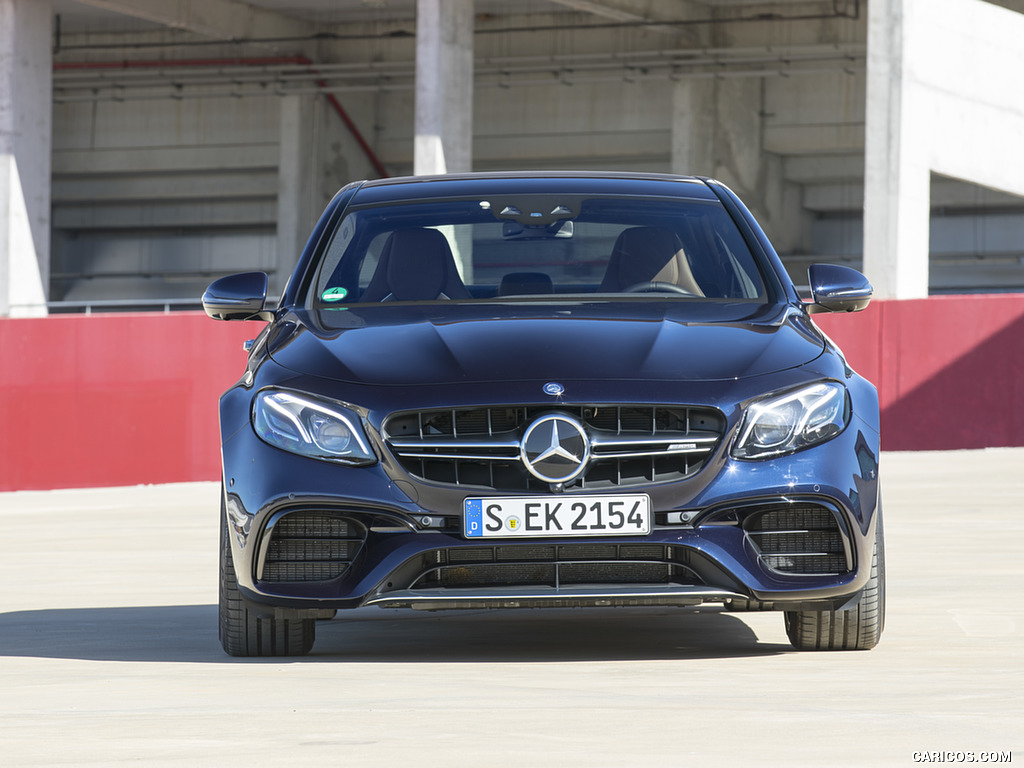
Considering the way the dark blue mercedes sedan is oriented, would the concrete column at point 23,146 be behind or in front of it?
behind

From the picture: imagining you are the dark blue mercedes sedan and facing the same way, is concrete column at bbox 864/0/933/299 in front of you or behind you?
behind

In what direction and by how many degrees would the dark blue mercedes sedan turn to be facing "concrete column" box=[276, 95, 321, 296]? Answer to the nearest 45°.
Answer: approximately 180°

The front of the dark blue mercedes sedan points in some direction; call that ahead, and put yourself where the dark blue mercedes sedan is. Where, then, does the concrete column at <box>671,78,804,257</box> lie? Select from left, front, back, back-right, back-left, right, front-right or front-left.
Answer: back

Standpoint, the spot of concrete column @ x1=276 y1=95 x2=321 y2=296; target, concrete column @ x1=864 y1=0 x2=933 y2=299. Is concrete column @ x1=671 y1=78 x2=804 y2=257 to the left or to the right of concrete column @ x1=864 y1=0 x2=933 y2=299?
left

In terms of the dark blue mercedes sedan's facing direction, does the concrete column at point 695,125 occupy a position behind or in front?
behind

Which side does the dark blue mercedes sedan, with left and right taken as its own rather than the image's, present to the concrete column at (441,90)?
back

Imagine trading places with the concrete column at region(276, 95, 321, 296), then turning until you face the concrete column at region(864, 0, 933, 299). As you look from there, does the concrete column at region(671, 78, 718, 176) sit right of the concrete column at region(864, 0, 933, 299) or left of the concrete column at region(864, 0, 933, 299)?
left

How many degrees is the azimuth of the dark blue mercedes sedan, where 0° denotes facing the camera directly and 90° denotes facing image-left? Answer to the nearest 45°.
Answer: approximately 0°
